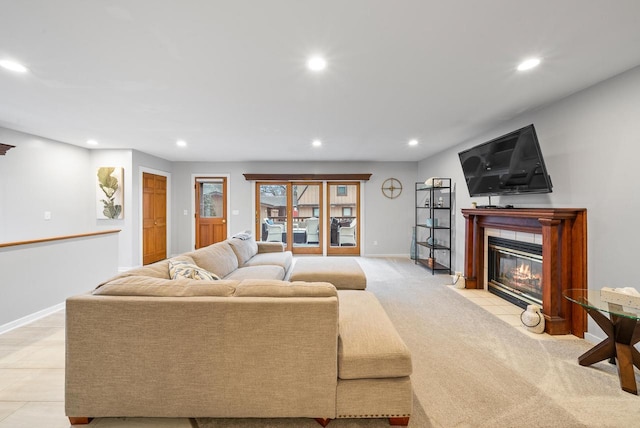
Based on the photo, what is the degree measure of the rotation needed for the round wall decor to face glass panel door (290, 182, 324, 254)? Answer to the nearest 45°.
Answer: approximately 90° to its right

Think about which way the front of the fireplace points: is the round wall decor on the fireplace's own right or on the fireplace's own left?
on the fireplace's own right

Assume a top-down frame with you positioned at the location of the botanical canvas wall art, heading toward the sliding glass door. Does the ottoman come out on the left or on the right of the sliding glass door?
right

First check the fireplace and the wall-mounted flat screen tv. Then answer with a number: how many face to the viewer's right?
0

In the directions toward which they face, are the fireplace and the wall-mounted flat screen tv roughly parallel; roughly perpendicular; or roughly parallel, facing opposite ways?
roughly parallel

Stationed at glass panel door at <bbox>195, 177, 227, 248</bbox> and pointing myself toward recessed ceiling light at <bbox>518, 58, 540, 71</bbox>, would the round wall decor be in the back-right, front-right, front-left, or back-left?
front-left

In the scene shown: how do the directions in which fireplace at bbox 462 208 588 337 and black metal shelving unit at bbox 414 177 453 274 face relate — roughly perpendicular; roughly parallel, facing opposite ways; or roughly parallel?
roughly parallel

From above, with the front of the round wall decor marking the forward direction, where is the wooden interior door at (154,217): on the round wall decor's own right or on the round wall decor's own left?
on the round wall decor's own right

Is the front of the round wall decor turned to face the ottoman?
yes

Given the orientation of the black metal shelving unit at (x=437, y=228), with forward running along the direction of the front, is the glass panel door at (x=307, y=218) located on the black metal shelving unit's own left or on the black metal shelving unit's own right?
on the black metal shelving unit's own right

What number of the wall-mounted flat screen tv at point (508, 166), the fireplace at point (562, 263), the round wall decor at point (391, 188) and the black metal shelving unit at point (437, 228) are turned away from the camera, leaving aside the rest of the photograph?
0

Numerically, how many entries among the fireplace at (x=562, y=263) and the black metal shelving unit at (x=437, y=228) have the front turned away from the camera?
0

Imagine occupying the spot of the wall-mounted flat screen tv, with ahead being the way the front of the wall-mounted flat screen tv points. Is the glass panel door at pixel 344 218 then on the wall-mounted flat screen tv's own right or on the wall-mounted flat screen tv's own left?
on the wall-mounted flat screen tv's own right

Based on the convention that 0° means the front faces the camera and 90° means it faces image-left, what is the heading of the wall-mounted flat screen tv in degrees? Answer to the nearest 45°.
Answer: approximately 45°

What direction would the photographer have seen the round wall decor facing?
facing the viewer

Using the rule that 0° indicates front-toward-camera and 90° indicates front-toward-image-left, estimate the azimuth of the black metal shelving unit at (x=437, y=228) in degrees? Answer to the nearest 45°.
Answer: approximately 45°

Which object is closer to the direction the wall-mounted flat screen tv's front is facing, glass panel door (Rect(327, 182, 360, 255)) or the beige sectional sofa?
the beige sectional sofa

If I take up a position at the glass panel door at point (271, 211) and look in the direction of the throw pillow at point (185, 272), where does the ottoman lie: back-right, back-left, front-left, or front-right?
front-left

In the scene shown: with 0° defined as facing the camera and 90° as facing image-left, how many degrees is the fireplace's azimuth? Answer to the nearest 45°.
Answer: approximately 45°
